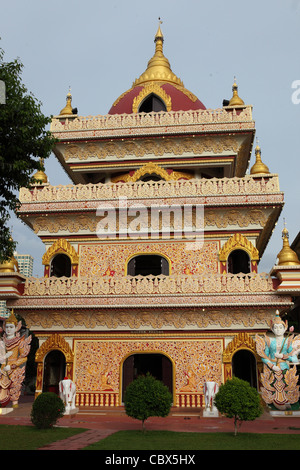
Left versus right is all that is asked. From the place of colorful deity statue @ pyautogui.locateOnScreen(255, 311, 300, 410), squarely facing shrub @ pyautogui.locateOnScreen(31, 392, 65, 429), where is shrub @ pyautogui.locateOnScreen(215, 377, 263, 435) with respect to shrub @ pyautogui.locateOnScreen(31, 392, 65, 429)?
left

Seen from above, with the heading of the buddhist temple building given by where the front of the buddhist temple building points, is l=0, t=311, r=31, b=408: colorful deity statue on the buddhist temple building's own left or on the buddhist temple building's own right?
on the buddhist temple building's own right

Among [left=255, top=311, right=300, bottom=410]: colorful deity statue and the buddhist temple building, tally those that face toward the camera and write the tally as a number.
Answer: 2

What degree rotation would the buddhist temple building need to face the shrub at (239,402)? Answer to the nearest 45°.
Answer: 0° — it already faces it

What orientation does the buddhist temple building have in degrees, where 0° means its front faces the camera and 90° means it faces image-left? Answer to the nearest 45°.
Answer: approximately 0°

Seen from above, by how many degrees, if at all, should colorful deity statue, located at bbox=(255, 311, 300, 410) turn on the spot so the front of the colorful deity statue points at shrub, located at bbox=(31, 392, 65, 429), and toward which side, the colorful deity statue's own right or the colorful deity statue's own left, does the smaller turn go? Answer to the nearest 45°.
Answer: approximately 45° to the colorful deity statue's own right

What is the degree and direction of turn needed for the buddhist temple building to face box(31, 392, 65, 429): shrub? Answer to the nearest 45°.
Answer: approximately 45° to its right
